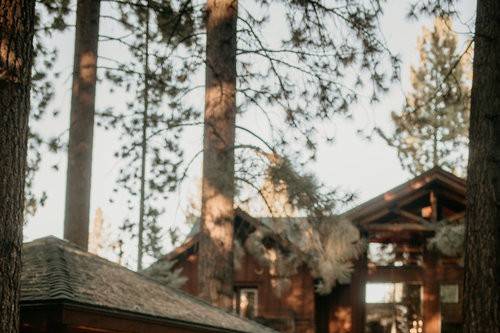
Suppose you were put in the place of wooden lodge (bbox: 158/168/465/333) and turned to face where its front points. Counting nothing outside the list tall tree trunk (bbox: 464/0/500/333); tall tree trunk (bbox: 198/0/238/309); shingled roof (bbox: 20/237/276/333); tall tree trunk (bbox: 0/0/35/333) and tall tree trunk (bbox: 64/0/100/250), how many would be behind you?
0

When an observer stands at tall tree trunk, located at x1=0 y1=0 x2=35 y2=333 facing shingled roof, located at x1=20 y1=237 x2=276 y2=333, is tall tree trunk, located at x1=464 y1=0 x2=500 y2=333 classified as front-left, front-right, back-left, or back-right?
front-right

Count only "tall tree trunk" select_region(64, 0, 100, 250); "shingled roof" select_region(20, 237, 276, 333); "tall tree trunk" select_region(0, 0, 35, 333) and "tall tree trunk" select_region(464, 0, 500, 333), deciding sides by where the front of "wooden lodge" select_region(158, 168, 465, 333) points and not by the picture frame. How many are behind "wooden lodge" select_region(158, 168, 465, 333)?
0

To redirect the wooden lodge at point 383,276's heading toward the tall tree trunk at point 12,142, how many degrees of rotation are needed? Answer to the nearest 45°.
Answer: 0° — it already faces it

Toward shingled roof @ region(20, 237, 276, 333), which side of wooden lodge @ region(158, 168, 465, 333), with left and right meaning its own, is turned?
front

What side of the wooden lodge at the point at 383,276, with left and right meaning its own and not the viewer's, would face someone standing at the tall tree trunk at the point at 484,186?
front

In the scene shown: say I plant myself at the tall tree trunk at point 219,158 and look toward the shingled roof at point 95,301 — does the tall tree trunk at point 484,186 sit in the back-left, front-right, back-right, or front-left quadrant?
front-left

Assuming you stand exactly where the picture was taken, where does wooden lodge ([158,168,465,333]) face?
facing the viewer

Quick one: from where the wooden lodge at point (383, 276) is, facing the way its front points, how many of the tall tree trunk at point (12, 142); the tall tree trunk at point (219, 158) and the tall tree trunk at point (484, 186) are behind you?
0

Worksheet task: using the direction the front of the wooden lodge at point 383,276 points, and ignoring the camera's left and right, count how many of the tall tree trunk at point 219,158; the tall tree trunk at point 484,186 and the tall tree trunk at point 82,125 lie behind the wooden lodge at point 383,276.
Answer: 0

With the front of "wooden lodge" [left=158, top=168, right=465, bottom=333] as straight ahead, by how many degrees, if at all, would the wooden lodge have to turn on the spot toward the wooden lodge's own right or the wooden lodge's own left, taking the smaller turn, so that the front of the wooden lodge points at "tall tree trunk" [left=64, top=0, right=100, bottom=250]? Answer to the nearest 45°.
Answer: approximately 45° to the wooden lodge's own right
